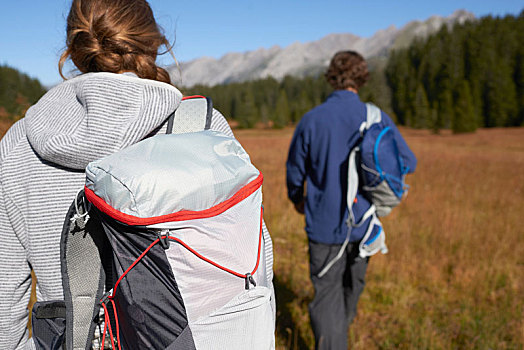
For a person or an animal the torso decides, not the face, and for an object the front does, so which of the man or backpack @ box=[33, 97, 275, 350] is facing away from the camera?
the man

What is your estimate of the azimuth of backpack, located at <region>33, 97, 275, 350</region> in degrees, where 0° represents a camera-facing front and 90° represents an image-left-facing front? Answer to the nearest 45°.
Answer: approximately 315°

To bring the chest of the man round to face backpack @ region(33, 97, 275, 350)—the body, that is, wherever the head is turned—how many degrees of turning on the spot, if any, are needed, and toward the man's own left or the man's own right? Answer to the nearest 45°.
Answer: approximately 180°

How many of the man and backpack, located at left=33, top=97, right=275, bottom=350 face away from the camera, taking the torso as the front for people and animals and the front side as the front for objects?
1

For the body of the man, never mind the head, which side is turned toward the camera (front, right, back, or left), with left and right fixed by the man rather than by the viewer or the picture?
back

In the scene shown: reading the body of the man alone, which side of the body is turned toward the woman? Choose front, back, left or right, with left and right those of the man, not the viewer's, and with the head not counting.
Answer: back

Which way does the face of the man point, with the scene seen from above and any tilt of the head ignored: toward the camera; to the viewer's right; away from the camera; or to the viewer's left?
away from the camera

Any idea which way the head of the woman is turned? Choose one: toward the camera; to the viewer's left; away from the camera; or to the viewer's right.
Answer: away from the camera
